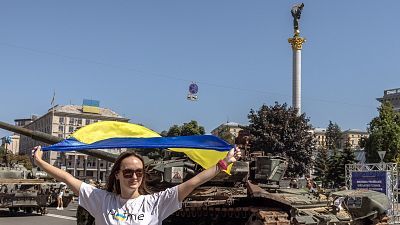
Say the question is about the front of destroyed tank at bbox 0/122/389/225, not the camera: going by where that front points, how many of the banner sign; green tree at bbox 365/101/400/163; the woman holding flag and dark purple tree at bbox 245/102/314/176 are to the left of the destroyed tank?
1

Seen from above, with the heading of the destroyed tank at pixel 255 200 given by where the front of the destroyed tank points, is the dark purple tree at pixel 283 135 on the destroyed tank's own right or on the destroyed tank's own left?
on the destroyed tank's own right

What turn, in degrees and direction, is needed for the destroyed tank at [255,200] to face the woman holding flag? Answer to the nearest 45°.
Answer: approximately 90° to its left

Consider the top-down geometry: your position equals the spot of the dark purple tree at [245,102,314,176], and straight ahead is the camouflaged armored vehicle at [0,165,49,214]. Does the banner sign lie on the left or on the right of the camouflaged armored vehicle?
left

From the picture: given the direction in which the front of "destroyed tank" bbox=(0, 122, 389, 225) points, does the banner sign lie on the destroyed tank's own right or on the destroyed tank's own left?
on the destroyed tank's own right

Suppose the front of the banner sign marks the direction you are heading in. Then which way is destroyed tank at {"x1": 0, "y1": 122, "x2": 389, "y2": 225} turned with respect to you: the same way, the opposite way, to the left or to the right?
to the right

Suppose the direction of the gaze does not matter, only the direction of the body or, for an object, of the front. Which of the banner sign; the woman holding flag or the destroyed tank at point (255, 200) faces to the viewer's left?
the destroyed tank

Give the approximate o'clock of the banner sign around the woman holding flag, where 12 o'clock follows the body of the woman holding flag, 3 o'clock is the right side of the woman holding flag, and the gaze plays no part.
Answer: The banner sign is roughly at 7 o'clock from the woman holding flag.

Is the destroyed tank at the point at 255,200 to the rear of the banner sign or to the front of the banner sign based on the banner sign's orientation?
to the front

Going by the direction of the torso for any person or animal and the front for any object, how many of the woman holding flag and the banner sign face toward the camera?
2

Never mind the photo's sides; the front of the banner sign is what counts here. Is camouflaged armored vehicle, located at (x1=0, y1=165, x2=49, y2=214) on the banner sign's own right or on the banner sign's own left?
on the banner sign's own right

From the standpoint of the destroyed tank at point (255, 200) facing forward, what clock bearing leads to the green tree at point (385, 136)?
The green tree is roughly at 4 o'clock from the destroyed tank.

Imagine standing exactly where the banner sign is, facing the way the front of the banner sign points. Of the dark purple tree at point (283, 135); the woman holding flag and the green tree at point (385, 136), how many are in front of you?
1

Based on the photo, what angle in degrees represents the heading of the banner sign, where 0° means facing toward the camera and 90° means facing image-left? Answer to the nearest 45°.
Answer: approximately 0°

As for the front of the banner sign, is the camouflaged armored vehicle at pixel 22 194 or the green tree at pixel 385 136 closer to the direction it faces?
the camouflaged armored vehicle

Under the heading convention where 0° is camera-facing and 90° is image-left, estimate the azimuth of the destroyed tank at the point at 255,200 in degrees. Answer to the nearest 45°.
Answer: approximately 90°
